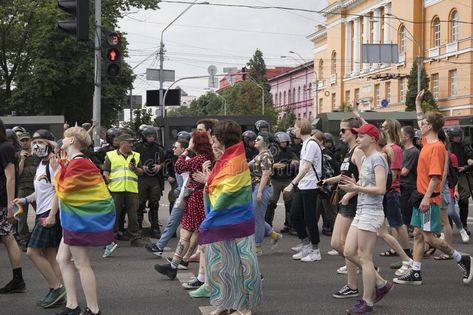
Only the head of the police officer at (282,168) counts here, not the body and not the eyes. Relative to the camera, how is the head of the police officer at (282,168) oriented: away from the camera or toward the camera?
toward the camera

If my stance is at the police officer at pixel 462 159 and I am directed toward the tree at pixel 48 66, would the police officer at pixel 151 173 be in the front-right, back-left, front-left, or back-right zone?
front-left

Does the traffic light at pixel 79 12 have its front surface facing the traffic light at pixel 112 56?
no

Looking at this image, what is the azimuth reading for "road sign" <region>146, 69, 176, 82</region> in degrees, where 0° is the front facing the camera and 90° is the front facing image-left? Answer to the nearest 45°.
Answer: approximately 180°

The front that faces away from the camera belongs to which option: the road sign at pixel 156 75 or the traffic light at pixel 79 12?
the road sign

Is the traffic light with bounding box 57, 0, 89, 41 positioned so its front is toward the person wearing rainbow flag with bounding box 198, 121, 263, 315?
no

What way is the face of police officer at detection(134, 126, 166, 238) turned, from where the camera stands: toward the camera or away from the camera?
toward the camera
